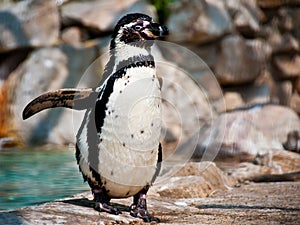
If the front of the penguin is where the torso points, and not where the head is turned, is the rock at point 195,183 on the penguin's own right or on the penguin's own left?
on the penguin's own left

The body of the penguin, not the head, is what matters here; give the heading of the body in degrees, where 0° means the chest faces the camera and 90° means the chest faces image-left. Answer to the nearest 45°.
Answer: approximately 315°

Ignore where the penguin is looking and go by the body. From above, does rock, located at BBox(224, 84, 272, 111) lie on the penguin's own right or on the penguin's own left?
on the penguin's own left

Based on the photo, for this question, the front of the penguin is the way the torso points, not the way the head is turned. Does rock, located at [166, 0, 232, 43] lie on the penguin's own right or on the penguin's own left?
on the penguin's own left

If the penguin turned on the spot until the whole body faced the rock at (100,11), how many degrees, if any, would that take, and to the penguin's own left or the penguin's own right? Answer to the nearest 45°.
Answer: approximately 135° to the penguin's own left

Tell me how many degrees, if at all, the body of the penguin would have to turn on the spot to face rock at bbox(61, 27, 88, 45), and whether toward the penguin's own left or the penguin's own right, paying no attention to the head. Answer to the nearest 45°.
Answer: approximately 135° to the penguin's own left

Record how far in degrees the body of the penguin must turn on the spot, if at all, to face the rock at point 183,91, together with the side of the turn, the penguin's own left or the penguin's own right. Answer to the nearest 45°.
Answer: approximately 135° to the penguin's own left
